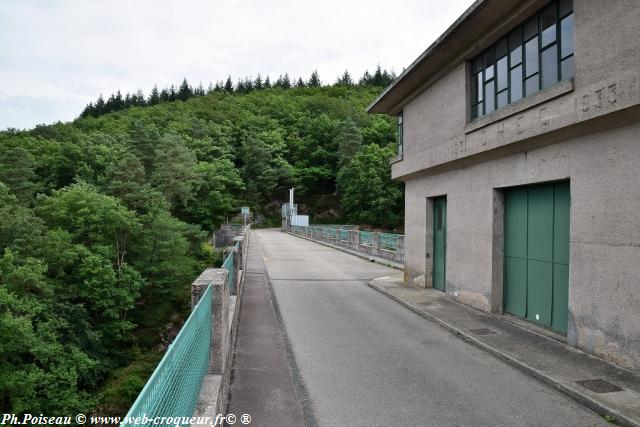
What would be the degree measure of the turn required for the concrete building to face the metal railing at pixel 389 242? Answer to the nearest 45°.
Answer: approximately 90° to its right

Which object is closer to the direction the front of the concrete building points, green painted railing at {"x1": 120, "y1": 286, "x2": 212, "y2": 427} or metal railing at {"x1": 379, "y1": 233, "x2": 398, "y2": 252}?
the green painted railing

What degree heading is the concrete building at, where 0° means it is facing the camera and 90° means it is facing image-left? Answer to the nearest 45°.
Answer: approximately 45°

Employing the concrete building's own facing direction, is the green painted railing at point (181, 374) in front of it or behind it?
in front

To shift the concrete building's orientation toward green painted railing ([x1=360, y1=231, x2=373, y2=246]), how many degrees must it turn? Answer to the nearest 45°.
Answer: approximately 90° to its right

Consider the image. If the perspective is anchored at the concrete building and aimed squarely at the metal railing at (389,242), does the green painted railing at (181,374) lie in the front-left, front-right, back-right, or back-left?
back-left
